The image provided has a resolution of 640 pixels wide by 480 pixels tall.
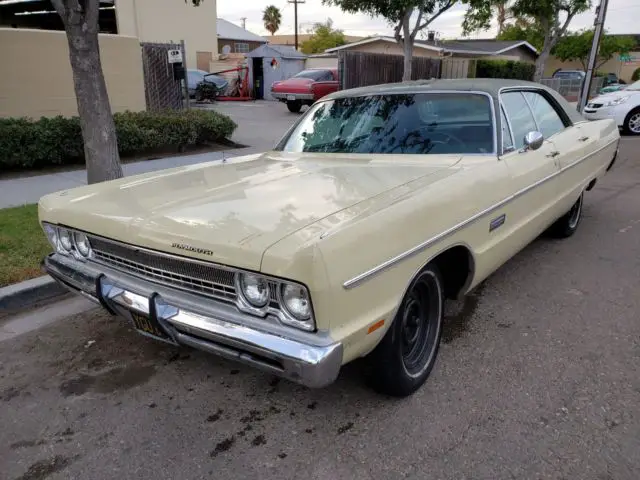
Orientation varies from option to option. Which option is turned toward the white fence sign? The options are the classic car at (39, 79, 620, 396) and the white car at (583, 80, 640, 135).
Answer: the white car

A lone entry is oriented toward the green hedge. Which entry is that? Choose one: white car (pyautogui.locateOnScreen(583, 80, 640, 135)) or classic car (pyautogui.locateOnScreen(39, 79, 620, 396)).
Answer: the white car

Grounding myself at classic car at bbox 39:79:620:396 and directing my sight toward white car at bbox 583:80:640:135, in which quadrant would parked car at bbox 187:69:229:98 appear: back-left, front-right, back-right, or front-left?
front-left

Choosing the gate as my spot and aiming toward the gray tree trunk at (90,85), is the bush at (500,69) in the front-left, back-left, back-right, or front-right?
back-left

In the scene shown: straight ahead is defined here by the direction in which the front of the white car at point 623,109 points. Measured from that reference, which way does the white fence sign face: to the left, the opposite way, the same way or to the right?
to the left

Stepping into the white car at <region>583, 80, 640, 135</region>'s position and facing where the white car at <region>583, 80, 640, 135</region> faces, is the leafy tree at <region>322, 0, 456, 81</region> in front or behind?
in front

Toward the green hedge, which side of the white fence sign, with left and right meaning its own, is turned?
front

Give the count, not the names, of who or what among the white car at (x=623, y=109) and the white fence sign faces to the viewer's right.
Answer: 0

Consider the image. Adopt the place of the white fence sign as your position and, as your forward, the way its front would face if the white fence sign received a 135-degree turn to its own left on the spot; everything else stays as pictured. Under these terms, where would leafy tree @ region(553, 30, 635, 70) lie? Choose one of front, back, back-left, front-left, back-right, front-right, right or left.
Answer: front

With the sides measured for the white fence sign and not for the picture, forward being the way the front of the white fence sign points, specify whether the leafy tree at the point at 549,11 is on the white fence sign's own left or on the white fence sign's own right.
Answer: on the white fence sign's own left

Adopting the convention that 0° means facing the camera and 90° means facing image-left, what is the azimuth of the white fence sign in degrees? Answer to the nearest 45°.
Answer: approximately 0°

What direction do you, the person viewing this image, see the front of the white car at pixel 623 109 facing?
facing the viewer and to the left of the viewer

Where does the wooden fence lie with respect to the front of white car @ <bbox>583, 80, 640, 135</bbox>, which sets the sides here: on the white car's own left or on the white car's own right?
on the white car's own right

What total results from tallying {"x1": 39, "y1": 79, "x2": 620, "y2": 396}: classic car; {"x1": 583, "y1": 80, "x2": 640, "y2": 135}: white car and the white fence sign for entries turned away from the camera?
0

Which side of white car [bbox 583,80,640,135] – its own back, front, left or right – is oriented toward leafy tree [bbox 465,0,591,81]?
right
